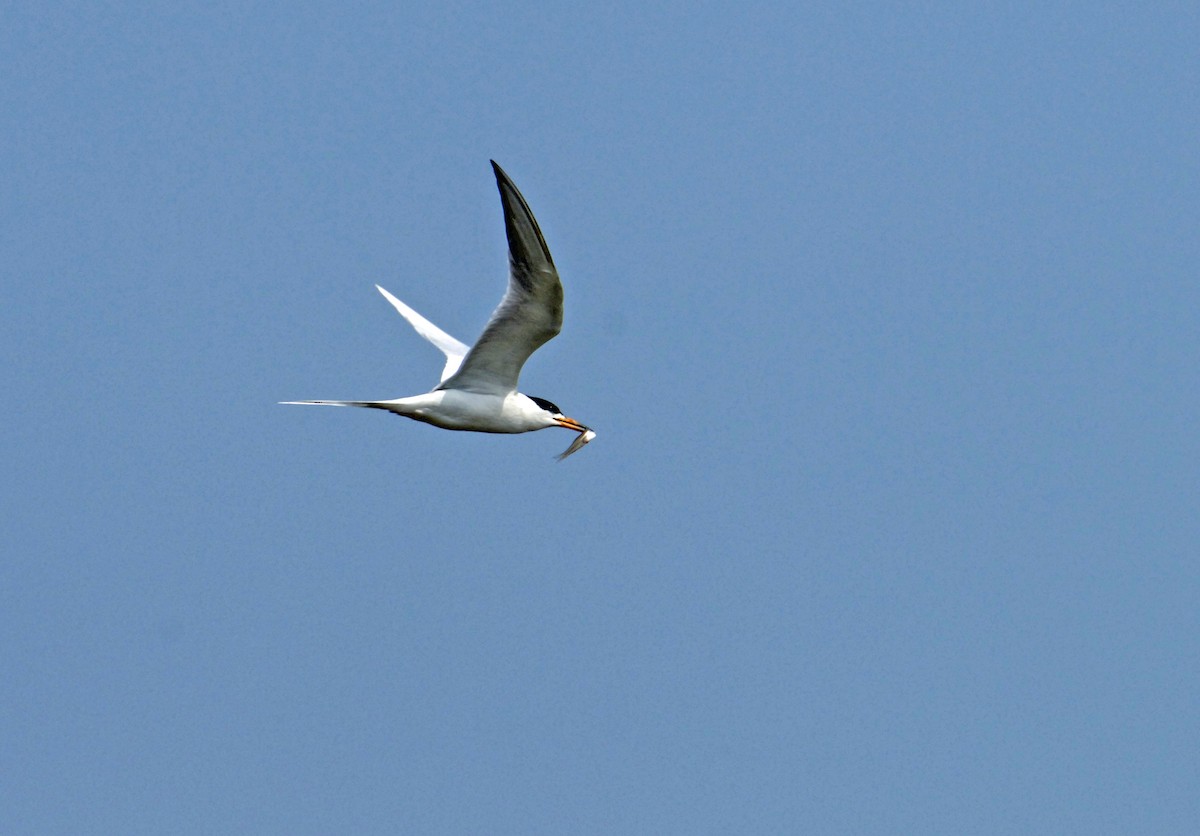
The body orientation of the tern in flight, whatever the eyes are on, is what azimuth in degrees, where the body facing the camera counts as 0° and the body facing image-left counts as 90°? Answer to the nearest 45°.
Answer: approximately 270°
